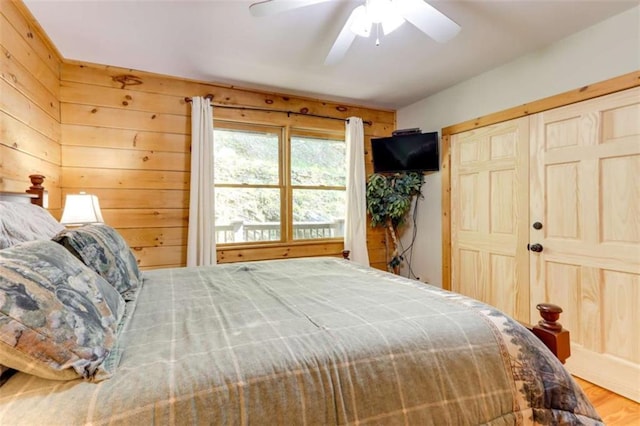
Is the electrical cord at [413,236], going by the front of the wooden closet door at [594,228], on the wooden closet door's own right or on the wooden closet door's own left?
on the wooden closet door's own right

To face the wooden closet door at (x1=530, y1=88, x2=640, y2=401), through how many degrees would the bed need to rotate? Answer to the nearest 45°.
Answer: approximately 45° to its left

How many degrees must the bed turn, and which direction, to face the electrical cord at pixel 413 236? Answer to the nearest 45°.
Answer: approximately 45° to its left

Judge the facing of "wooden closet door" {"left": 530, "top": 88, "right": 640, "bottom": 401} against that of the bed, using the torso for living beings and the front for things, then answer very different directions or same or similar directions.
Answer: very different directions

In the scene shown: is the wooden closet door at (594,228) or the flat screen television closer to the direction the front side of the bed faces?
the wooden closet door

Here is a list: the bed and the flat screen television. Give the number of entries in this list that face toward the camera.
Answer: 1

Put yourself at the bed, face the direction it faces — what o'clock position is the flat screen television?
The flat screen television is roughly at 10 o'clock from the bed.

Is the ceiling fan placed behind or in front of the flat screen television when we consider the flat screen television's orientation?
in front

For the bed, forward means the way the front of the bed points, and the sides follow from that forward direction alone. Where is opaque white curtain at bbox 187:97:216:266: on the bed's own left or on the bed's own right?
on the bed's own left

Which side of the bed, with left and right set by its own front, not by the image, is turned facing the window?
left

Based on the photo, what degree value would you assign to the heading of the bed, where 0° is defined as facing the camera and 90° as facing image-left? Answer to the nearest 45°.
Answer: approximately 270°

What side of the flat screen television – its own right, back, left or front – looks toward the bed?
front

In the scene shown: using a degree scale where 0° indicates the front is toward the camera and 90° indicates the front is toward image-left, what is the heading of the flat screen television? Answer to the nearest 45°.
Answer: approximately 0°

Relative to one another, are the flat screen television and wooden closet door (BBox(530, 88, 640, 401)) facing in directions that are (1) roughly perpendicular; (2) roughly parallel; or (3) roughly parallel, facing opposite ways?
roughly perpendicular

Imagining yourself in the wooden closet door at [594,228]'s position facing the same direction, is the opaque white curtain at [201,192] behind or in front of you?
in front
